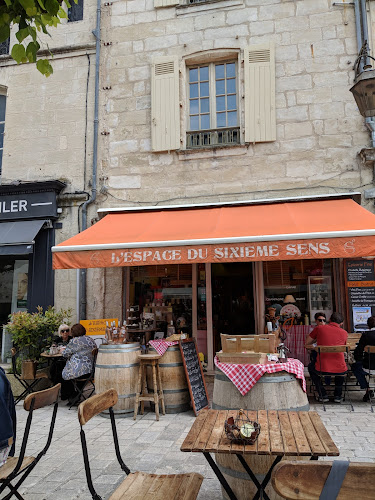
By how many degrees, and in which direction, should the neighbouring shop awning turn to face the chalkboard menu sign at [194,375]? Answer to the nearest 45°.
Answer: approximately 45° to its left

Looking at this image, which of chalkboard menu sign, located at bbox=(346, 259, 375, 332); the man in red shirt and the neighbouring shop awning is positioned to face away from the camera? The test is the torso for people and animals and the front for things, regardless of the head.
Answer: the man in red shirt

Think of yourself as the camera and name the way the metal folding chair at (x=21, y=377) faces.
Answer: facing to the right of the viewer

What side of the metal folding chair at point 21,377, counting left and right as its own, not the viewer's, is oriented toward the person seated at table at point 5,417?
right

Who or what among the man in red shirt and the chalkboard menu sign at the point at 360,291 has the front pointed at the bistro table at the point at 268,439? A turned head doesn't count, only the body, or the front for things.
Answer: the chalkboard menu sign

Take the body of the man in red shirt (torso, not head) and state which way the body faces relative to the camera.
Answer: away from the camera

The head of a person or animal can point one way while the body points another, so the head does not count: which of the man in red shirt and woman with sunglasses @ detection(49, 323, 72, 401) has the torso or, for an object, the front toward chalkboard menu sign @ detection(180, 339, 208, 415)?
the woman with sunglasses

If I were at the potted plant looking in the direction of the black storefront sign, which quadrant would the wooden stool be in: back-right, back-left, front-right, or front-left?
back-right

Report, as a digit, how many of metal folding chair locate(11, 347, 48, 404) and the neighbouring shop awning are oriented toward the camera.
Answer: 1

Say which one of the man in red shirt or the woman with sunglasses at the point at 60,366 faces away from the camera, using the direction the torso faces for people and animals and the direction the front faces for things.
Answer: the man in red shirt

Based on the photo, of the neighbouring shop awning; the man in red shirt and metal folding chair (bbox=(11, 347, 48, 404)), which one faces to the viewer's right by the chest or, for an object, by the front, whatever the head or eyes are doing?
the metal folding chair

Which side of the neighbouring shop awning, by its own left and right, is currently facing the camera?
front

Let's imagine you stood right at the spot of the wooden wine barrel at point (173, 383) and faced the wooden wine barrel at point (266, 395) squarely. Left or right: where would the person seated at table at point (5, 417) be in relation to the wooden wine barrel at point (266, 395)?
right

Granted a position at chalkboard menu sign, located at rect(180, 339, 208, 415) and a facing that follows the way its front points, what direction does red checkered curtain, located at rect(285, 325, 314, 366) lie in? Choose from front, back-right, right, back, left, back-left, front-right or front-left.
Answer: left
